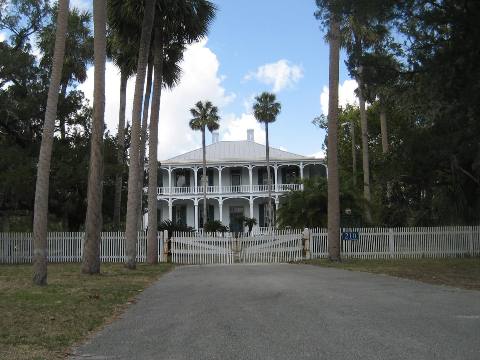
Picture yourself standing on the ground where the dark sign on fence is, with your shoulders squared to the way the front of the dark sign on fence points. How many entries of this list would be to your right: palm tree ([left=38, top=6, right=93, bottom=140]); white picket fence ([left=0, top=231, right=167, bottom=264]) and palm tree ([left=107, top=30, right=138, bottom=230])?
3

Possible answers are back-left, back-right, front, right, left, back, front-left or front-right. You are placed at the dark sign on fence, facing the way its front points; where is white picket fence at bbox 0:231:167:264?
right

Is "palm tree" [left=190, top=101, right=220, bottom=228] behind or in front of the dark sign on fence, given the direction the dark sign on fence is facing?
behind

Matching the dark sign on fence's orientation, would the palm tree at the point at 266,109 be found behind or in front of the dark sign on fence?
behind

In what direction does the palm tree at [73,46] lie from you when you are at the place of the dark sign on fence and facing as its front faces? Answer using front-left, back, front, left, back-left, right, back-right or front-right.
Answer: right

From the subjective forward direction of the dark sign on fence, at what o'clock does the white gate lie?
The white gate is roughly at 3 o'clock from the dark sign on fence.

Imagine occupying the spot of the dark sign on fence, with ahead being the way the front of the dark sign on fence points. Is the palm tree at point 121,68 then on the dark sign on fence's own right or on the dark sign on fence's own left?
on the dark sign on fence's own right

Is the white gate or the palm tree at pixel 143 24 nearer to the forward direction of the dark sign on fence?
the palm tree

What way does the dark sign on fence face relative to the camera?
toward the camera

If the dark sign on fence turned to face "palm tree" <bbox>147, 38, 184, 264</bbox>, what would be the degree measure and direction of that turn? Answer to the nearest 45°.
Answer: approximately 45° to its right
